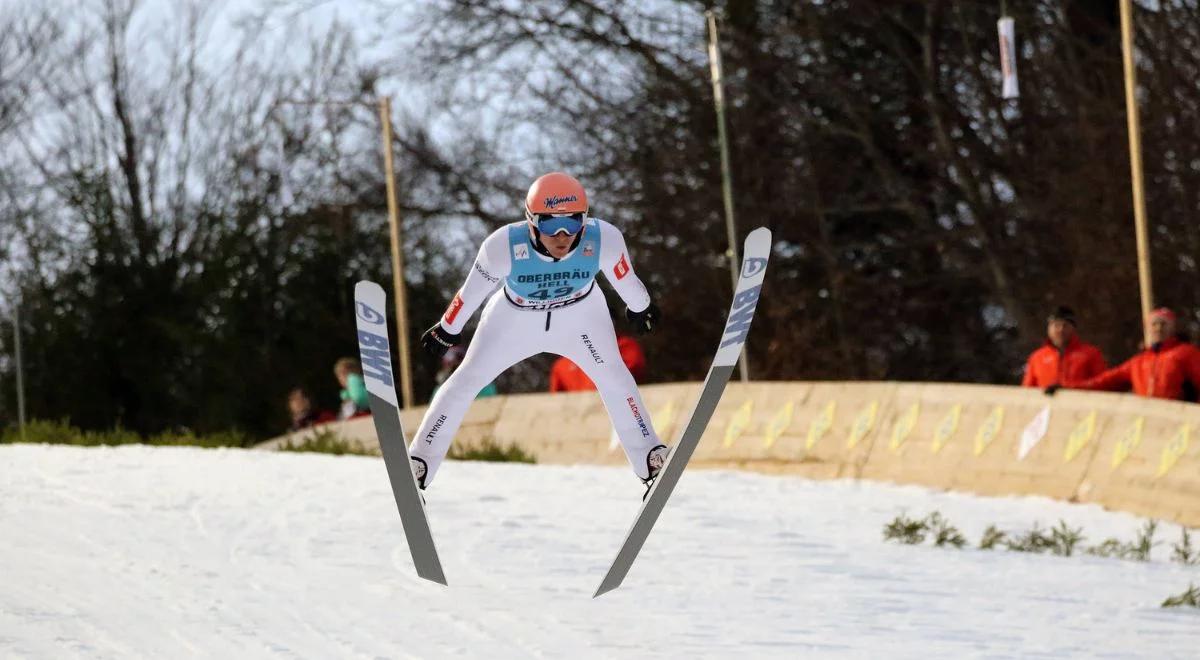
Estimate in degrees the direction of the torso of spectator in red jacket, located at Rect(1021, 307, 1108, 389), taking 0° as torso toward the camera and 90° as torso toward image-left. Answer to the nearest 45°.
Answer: approximately 0°

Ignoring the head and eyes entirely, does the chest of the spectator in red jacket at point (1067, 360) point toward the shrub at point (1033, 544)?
yes

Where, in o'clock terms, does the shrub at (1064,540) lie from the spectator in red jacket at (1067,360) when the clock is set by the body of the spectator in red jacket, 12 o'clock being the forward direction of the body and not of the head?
The shrub is roughly at 12 o'clock from the spectator in red jacket.

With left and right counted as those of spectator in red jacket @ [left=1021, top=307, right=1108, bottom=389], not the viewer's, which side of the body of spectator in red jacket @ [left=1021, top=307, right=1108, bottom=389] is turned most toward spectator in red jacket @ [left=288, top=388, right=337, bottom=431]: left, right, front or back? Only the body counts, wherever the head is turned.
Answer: right

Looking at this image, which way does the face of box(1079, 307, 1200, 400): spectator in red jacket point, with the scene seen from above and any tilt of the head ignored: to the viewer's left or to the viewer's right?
to the viewer's left

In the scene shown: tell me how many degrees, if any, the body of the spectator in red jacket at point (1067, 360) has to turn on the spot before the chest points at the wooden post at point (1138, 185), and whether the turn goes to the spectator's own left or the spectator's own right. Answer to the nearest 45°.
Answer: approximately 135° to the spectator's own left
